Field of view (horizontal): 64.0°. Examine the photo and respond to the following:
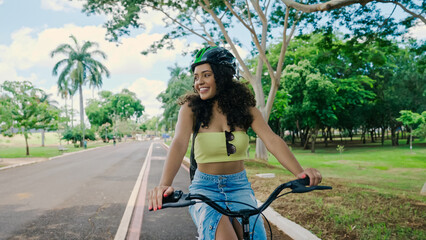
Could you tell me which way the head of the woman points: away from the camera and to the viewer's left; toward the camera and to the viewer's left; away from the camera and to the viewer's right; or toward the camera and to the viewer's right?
toward the camera and to the viewer's left

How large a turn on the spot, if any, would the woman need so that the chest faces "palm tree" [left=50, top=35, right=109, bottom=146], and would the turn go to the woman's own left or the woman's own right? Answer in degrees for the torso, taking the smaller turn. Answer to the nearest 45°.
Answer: approximately 135° to the woman's own right

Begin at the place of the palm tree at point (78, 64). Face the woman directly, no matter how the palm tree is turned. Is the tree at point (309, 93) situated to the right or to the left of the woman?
left

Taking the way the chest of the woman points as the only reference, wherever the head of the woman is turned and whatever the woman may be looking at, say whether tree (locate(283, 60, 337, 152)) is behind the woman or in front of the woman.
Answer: behind

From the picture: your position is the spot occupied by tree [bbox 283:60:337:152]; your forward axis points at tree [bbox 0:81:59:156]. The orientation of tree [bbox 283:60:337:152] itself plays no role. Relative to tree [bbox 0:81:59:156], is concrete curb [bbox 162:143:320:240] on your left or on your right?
left

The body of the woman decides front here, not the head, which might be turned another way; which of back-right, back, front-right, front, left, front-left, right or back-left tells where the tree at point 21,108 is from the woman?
back-right
